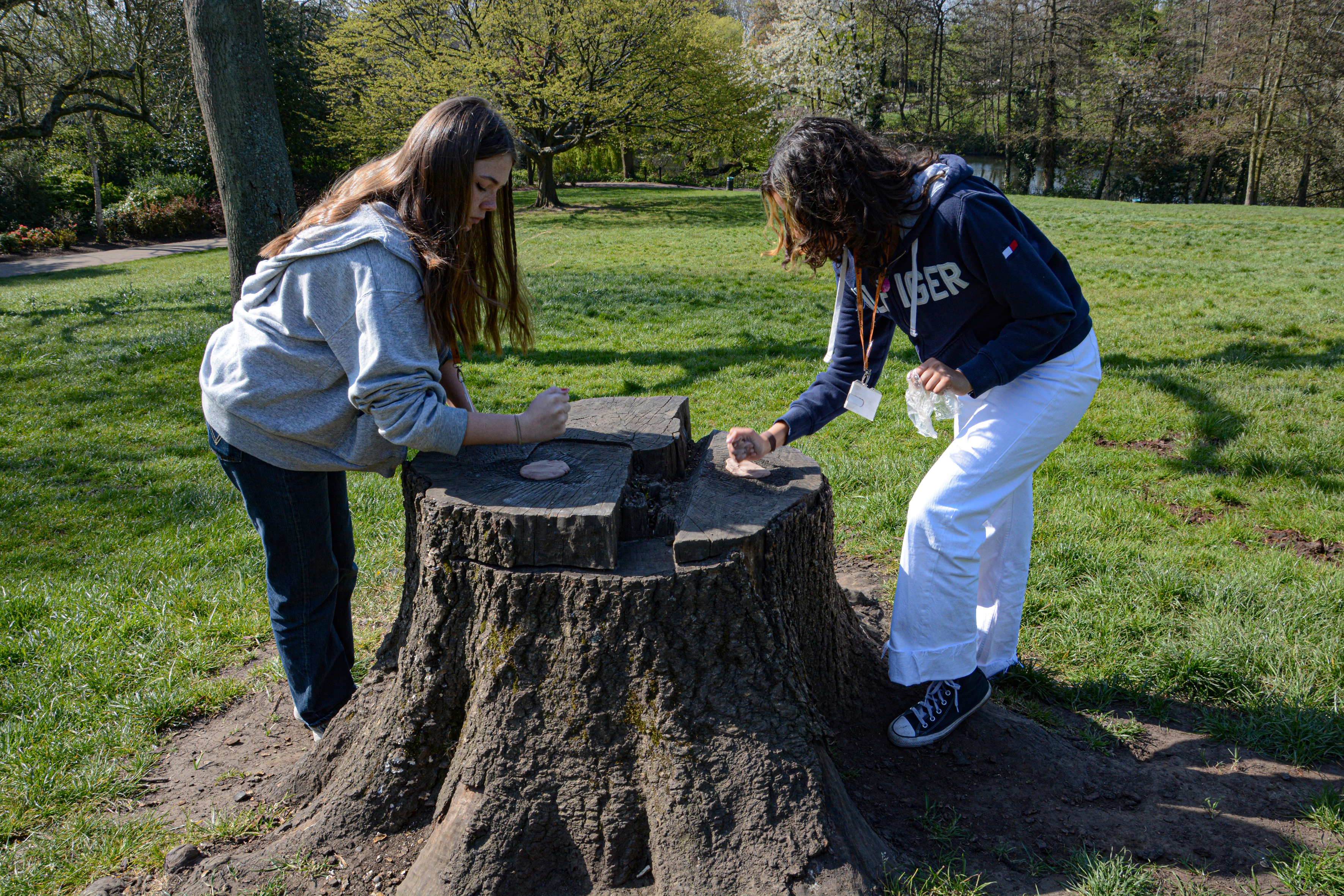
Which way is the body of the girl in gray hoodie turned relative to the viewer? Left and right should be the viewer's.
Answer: facing to the right of the viewer

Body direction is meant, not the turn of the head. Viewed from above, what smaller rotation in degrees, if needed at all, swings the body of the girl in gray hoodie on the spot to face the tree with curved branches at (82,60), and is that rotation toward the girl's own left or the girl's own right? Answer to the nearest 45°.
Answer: approximately 90° to the girl's own left

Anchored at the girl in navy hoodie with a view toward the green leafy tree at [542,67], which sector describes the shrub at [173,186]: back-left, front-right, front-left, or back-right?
front-left

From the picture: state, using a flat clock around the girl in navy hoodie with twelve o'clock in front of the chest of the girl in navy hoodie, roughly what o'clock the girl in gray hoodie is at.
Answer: The girl in gray hoodie is roughly at 1 o'clock from the girl in navy hoodie.

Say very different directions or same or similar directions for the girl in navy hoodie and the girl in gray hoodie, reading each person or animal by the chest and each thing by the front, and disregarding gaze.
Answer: very different directions

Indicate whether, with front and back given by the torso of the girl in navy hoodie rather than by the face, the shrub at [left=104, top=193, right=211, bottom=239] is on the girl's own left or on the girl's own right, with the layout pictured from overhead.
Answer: on the girl's own right

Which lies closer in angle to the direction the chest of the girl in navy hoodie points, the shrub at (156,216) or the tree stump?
the tree stump

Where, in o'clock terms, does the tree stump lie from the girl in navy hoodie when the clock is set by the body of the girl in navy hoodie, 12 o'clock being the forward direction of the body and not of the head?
The tree stump is roughly at 12 o'clock from the girl in navy hoodie.

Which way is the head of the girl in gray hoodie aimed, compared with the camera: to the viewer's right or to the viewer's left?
to the viewer's right

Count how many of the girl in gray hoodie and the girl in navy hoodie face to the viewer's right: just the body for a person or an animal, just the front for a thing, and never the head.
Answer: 1

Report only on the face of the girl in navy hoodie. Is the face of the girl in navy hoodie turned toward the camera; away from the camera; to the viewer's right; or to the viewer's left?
to the viewer's left
